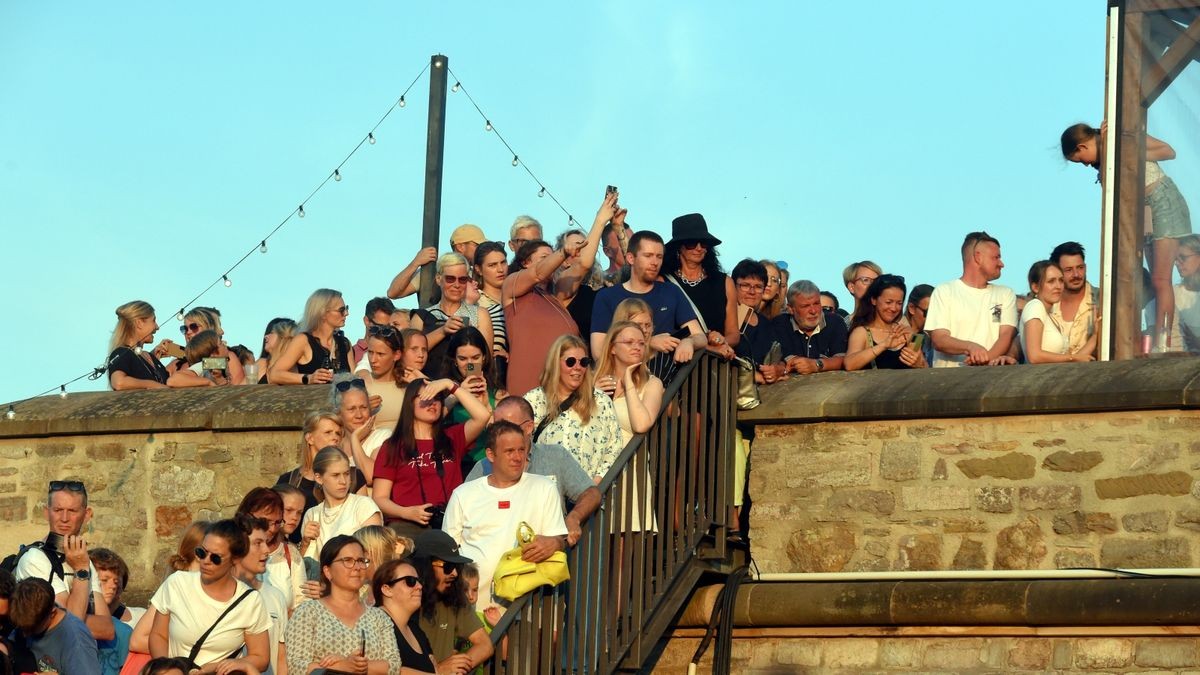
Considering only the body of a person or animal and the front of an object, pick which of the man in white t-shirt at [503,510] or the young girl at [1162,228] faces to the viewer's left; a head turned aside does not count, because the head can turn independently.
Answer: the young girl

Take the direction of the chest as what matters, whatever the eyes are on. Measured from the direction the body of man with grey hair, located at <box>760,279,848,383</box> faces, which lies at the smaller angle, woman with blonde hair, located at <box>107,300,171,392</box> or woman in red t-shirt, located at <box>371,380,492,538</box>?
the woman in red t-shirt

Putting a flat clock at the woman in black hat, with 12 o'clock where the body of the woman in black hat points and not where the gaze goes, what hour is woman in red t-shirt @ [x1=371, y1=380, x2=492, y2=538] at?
The woman in red t-shirt is roughly at 2 o'clock from the woman in black hat.

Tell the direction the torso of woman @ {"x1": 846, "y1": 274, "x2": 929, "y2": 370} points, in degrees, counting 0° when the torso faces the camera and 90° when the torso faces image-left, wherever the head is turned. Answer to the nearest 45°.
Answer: approximately 315°

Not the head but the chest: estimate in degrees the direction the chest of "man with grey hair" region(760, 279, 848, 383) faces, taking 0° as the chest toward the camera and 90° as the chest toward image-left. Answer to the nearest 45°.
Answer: approximately 0°

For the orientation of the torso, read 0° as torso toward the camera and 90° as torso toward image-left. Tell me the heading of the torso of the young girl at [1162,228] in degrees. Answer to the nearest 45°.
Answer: approximately 90°
